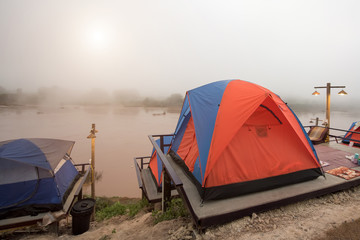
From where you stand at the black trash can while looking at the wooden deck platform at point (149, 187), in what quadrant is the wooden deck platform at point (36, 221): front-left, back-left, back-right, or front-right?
back-left

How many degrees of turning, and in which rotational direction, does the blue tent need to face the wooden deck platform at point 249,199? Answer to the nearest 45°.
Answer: approximately 45° to its left
